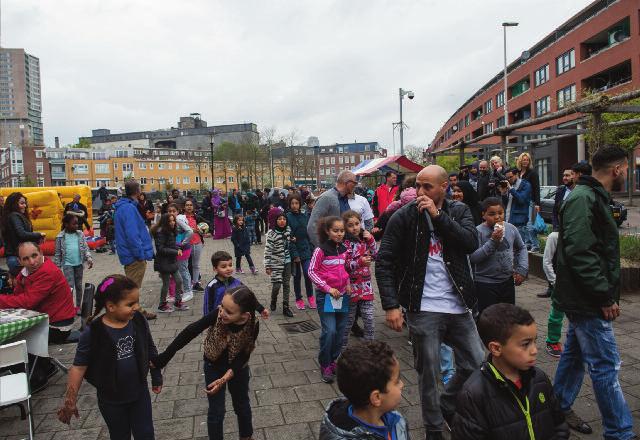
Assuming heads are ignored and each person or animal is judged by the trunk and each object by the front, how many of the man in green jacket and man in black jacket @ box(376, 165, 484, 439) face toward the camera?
1

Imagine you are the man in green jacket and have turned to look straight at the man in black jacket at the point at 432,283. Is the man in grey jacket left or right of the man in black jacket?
right

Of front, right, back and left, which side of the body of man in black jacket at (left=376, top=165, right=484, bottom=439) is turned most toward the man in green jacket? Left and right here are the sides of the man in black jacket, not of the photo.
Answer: left
